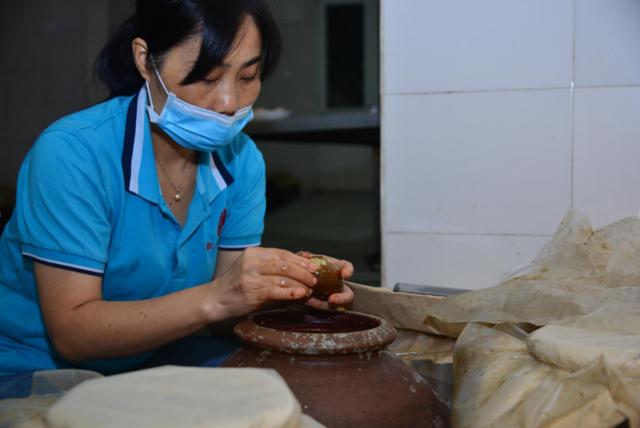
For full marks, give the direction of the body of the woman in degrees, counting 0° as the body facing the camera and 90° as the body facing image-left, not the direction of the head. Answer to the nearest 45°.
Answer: approximately 315°

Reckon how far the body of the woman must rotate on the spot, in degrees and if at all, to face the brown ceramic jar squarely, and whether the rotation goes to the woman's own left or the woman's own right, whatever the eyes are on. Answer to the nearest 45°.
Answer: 0° — they already face it
